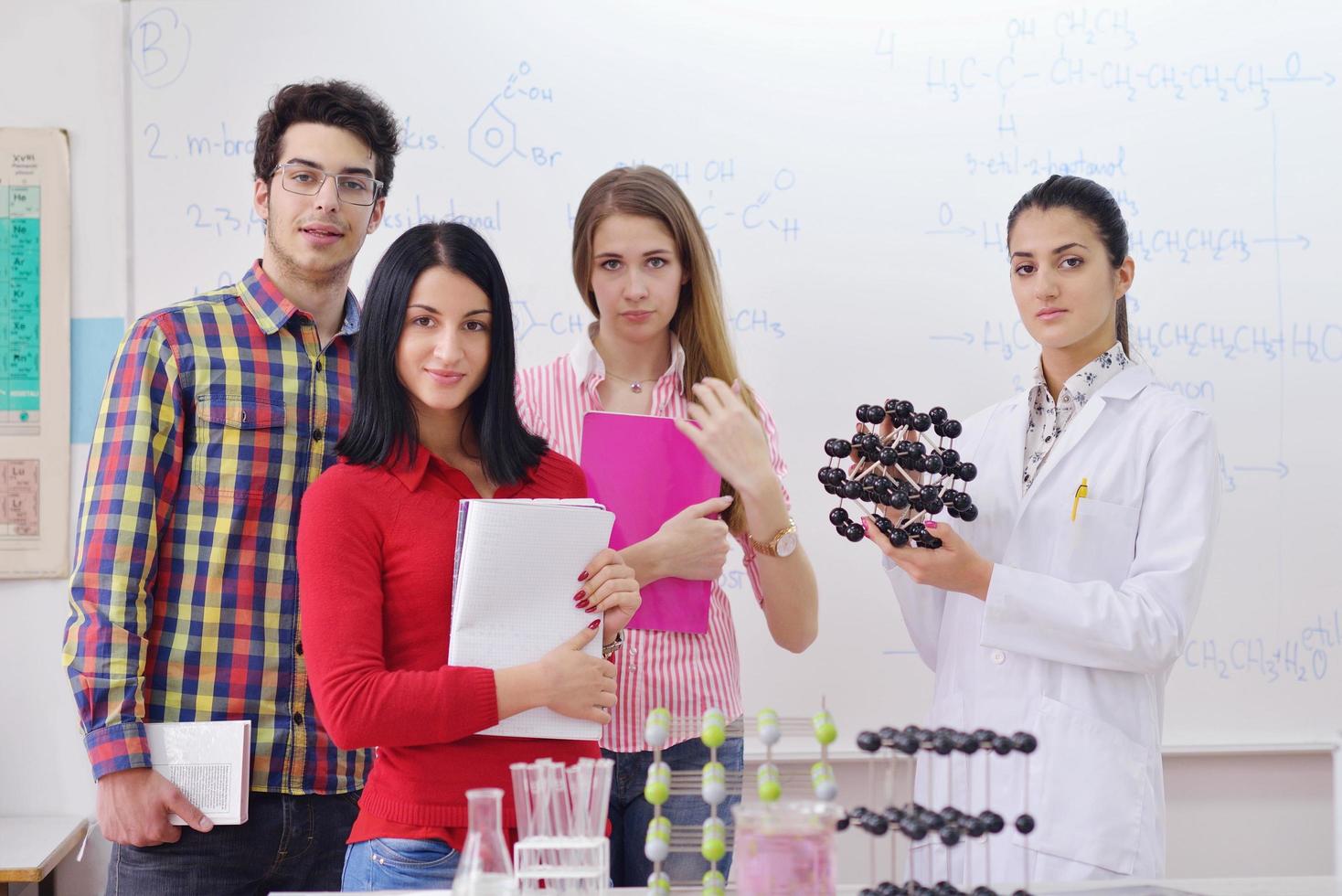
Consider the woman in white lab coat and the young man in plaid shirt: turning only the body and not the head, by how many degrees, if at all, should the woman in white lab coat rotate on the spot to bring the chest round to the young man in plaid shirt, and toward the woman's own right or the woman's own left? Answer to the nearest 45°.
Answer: approximately 45° to the woman's own right

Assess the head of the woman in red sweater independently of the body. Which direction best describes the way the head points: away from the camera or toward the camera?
toward the camera

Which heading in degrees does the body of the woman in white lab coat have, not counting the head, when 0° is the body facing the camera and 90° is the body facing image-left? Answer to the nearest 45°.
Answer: approximately 45°

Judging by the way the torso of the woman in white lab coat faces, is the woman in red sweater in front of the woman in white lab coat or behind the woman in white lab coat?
in front

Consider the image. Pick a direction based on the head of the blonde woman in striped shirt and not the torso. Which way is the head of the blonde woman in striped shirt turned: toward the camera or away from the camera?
toward the camera

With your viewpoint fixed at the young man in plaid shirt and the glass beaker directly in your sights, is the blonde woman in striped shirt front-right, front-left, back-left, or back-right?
front-left

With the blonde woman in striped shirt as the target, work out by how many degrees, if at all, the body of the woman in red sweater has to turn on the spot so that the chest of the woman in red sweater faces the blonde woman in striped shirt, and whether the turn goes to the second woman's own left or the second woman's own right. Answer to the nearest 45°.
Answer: approximately 90° to the second woman's own left

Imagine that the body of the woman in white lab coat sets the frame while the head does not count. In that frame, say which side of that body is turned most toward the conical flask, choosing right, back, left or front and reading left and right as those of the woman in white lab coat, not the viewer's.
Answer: front

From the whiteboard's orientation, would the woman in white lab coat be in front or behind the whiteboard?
in front

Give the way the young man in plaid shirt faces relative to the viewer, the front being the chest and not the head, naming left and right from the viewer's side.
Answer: facing the viewer and to the right of the viewer

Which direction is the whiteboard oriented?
toward the camera

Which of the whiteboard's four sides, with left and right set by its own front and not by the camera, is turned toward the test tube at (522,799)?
front

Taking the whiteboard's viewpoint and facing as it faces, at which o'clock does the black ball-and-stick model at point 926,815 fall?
The black ball-and-stick model is roughly at 12 o'clock from the whiteboard.

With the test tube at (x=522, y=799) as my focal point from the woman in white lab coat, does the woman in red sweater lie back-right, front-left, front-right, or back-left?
front-right
